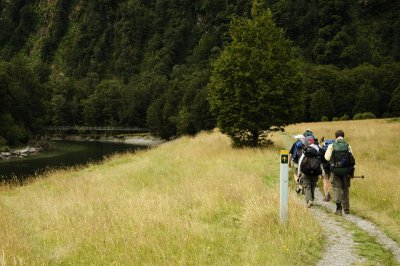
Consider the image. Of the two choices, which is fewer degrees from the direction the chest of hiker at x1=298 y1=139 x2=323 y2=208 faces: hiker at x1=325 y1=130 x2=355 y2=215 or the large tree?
the large tree

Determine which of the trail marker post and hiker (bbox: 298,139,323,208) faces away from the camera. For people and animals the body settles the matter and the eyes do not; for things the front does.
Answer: the hiker

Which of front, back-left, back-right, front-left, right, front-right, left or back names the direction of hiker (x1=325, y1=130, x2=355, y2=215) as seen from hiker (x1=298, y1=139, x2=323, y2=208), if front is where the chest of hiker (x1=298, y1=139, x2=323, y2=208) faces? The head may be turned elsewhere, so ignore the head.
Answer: back-right

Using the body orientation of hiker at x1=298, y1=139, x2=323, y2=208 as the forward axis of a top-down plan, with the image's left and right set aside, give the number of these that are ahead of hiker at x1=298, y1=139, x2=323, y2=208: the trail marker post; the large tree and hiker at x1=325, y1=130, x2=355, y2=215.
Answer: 1

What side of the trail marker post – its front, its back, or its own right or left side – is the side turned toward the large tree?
back

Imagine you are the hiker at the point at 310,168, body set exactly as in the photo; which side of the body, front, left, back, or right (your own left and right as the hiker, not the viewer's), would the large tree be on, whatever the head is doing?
front

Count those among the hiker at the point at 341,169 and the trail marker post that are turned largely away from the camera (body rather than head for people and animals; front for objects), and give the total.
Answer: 1

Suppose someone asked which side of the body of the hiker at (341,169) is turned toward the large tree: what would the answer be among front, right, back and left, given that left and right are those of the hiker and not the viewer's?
front

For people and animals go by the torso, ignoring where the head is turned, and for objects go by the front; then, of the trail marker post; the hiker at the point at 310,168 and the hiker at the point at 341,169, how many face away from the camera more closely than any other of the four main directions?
2

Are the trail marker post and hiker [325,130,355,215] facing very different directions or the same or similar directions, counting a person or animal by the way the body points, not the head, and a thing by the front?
very different directions

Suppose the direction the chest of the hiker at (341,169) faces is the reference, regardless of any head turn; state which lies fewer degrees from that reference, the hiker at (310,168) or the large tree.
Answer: the large tree

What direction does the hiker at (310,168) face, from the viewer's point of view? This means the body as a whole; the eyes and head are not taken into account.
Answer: away from the camera

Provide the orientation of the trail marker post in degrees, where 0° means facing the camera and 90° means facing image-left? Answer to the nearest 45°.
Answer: approximately 0°

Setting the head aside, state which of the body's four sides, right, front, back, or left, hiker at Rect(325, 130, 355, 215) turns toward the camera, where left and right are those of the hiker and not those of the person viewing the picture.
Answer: back

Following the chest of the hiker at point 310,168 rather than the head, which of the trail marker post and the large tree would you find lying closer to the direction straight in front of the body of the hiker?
the large tree
